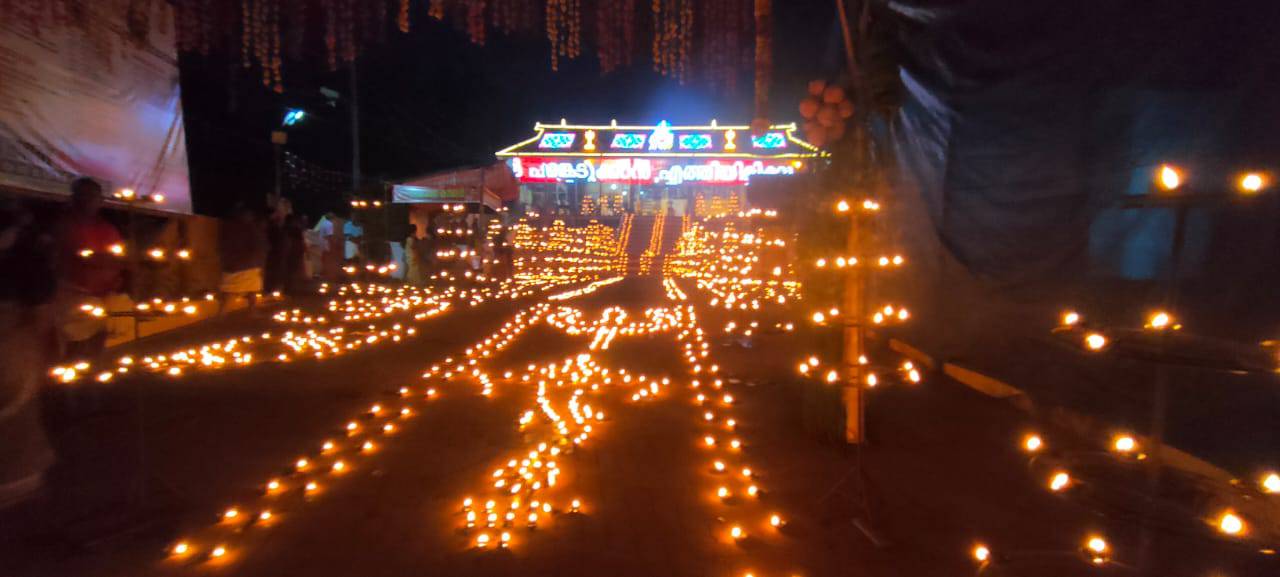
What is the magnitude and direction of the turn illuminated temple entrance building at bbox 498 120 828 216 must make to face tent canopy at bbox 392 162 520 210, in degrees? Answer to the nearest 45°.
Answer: approximately 45° to its right

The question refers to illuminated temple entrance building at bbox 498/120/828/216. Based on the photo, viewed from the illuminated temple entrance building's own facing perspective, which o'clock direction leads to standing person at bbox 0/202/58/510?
The standing person is roughly at 12 o'clock from the illuminated temple entrance building.

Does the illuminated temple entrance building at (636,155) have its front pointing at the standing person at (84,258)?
yes

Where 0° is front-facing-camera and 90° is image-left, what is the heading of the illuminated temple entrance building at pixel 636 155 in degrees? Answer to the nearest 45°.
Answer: approximately 0°

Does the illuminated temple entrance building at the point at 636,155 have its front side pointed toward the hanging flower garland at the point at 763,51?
yes

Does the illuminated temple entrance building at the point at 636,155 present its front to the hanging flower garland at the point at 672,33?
yes

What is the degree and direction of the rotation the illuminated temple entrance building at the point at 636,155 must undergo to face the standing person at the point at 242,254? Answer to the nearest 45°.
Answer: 0° — it already faces them

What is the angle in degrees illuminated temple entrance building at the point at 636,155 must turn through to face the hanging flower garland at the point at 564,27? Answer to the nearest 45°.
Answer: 0° — it already faces it
